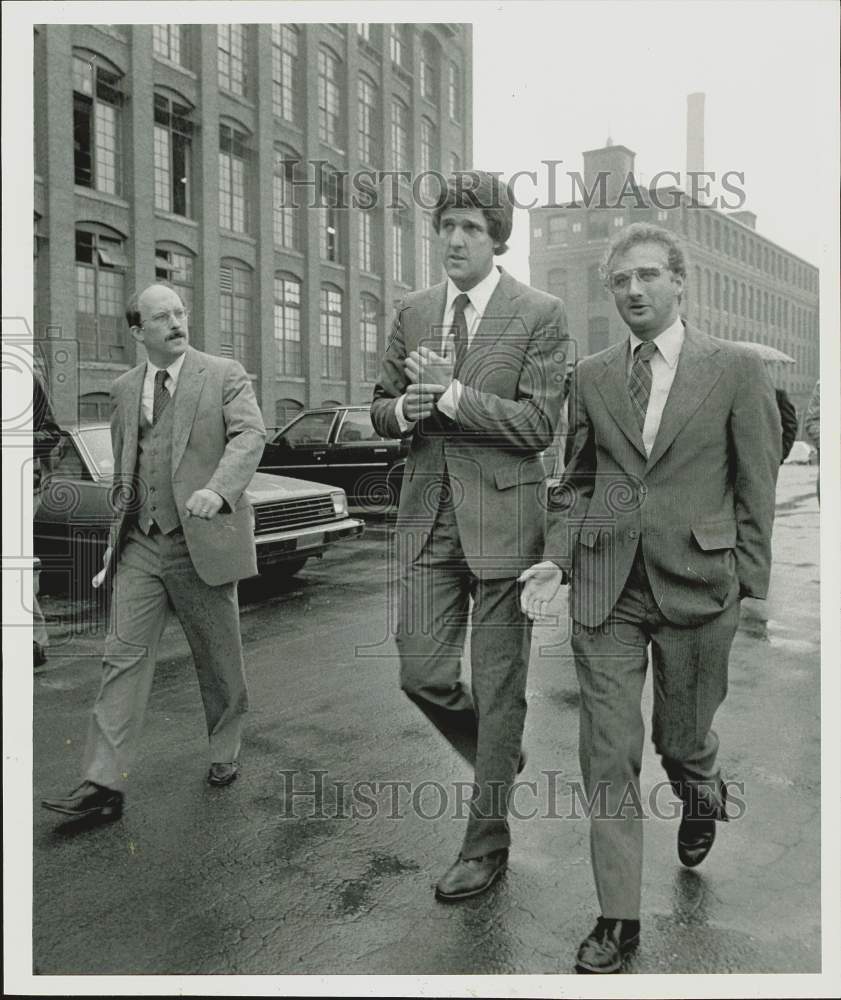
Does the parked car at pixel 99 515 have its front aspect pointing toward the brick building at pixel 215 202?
no

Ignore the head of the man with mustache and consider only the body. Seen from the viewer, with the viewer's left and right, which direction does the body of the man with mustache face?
facing the viewer and to the left of the viewer

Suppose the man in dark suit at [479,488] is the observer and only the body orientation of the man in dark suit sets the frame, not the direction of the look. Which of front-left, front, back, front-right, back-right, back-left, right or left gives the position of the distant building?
back

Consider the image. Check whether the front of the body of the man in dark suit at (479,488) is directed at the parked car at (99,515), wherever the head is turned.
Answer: no

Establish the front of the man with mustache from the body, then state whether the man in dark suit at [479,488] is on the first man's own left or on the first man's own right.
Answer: on the first man's own left

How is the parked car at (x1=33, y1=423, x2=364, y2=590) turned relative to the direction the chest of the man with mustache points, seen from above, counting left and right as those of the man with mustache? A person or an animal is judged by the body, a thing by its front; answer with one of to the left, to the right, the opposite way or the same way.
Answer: to the left

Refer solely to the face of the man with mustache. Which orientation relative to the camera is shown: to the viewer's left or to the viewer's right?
to the viewer's right

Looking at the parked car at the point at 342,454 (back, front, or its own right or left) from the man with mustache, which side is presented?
left

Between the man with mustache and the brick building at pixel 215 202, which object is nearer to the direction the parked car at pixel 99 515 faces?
the man with mustache

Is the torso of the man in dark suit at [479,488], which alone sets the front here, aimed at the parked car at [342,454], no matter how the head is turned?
no

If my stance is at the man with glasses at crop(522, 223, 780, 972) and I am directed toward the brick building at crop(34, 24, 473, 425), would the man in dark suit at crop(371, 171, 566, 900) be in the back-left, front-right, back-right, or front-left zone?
front-left

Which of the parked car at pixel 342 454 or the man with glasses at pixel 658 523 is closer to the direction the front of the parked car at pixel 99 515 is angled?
the man with glasses

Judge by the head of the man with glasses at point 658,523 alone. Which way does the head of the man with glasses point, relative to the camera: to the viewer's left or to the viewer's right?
to the viewer's left

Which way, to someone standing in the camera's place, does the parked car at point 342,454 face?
facing to the left of the viewer

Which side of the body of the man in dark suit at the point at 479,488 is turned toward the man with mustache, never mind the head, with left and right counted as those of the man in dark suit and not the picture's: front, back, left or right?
right
